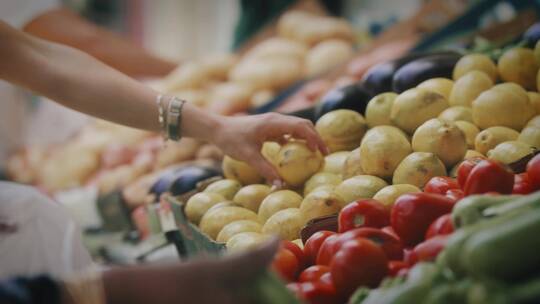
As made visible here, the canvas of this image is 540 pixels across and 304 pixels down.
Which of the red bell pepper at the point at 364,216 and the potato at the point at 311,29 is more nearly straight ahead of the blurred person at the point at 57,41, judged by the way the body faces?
the potato

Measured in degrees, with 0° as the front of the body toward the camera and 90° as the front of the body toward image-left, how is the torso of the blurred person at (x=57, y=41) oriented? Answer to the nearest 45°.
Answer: approximately 270°

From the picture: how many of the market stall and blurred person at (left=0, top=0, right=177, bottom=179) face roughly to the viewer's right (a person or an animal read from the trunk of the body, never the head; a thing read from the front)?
1

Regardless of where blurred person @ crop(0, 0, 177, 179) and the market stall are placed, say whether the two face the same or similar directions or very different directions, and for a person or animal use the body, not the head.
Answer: very different directions

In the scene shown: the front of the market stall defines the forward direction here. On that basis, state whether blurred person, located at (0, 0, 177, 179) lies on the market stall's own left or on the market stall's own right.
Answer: on the market stall's own right
